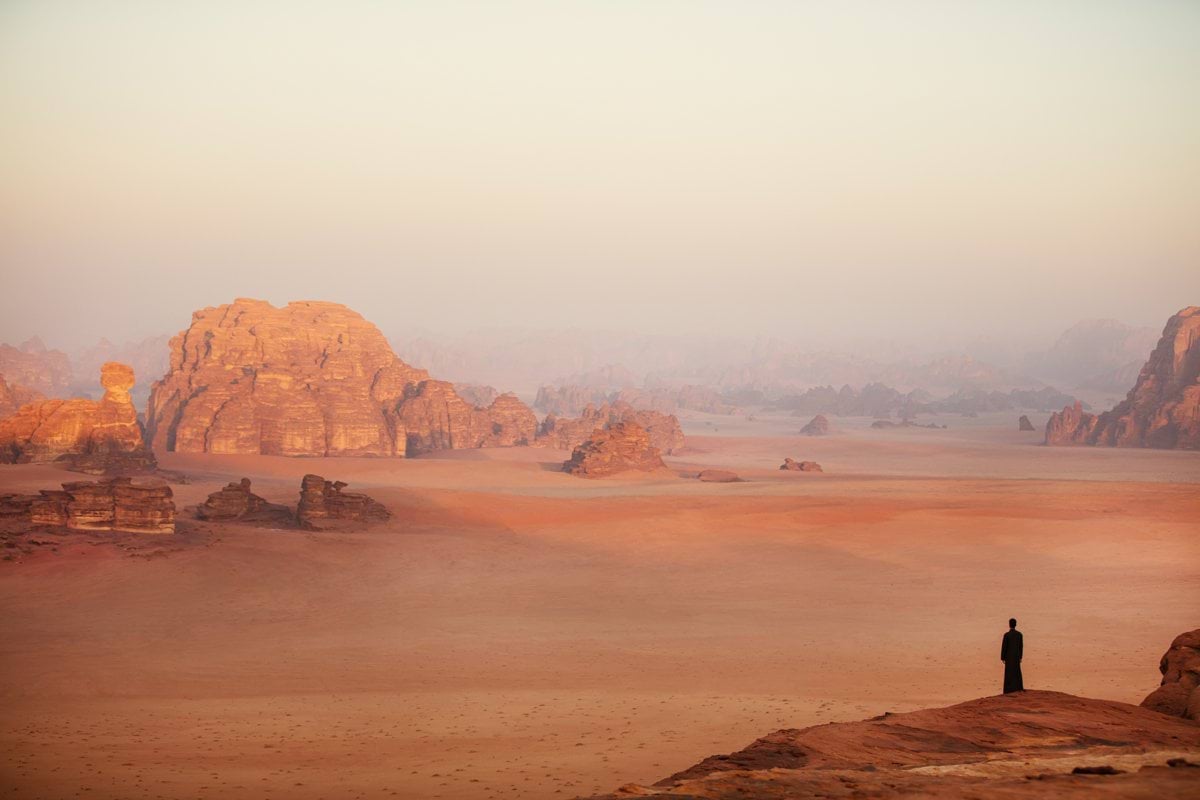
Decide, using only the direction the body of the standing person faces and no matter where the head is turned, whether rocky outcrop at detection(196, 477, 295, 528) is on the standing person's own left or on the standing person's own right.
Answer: on the standing person's own left

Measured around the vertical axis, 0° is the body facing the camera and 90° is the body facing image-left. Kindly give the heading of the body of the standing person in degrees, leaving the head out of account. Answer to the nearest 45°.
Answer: approximately 180°

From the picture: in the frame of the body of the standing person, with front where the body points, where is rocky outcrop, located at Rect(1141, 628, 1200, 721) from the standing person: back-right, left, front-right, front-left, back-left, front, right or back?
right

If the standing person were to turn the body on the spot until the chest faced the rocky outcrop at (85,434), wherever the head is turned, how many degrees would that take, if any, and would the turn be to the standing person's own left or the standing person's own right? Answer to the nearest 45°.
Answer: approximately 45° to the standing person's own left

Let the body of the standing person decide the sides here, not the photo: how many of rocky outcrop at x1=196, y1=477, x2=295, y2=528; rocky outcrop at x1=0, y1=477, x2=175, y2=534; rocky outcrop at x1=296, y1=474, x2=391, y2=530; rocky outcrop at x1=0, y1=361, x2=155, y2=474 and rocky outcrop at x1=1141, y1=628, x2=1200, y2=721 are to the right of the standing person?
1

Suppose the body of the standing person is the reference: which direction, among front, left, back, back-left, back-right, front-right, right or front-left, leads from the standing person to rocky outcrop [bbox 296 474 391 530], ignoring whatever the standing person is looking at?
front-left

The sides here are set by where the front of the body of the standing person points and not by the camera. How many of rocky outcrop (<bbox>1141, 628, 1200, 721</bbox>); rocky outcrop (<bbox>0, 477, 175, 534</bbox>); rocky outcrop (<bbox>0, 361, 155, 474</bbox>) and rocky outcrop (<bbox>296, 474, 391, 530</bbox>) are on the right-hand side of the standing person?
1

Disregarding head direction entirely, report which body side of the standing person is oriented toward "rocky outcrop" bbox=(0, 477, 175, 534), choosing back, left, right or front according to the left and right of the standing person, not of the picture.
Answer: left

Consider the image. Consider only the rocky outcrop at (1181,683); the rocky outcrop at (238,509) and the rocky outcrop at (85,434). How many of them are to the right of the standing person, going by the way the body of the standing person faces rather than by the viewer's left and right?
1
